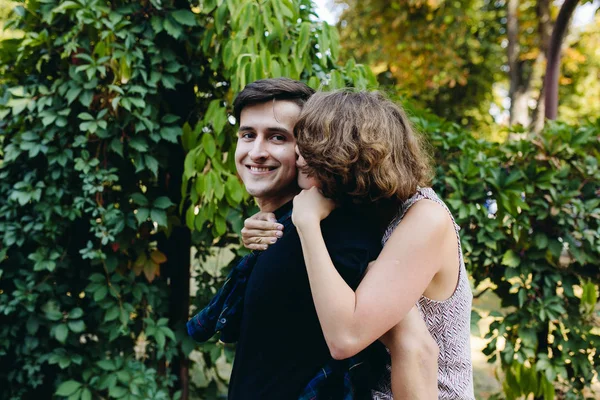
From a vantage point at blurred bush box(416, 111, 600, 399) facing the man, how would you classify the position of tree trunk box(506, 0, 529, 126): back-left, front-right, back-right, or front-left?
back-right

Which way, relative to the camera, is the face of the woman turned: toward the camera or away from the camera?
away from the camera

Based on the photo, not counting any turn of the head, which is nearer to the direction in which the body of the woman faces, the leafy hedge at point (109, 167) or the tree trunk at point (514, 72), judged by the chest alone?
the leafy hedge

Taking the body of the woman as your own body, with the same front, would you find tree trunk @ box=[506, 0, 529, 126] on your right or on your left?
on your right

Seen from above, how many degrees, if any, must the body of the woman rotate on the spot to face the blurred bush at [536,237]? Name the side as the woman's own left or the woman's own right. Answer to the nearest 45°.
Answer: approximately 135° to the woman's own right

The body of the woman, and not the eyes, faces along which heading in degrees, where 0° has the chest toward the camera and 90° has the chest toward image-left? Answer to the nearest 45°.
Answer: approximately 90°
